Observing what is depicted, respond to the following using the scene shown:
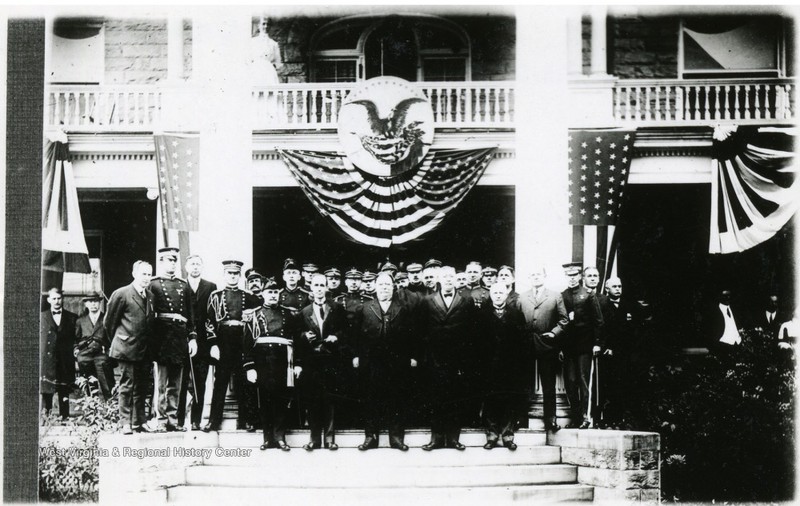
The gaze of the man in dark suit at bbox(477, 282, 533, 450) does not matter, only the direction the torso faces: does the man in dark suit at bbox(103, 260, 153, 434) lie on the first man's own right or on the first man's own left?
on the first man's own right

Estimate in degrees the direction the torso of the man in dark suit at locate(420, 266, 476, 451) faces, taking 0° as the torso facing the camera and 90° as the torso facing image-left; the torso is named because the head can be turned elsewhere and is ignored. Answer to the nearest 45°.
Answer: approximately 0°

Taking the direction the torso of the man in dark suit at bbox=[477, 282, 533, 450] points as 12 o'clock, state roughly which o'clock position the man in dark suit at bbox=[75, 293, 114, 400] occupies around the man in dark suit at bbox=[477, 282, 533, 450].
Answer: the man in dark suit at bbox=[75, 293, 114, 400] is roughly at 3 o'clock from the man in dark suit at bbox=[477, 282, 533, 450].

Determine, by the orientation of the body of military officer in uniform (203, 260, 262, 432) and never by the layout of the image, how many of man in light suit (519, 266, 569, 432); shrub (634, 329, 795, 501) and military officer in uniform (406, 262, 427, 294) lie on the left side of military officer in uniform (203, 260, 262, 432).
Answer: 3

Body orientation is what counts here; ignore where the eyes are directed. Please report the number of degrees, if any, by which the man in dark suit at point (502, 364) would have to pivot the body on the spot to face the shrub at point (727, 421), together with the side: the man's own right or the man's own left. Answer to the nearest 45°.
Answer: approximately 90° to the man's own left

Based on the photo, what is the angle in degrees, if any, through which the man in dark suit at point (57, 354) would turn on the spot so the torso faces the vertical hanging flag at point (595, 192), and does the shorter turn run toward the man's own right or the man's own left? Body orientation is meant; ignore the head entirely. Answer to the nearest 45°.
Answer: approximately 90° to the man's own left

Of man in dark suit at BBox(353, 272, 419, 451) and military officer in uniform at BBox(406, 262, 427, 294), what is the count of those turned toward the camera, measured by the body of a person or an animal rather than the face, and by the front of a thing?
2

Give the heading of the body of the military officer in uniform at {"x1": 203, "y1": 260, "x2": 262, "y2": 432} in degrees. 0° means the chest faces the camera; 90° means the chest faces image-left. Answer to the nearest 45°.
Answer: approximately 0°
